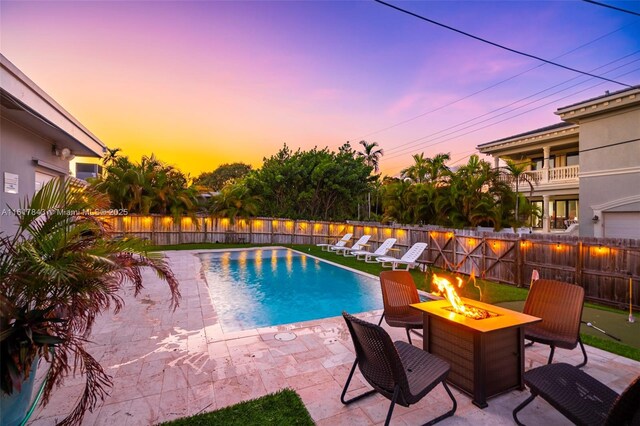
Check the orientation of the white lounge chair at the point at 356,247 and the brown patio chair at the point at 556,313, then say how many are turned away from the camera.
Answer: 0

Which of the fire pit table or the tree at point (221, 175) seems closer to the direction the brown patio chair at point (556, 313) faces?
the fire pit table

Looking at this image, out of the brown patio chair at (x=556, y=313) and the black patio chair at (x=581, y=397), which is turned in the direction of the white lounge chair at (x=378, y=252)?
the black patio chair at (x=581, y=397)

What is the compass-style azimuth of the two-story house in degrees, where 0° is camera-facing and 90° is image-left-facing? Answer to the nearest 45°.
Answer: approximately 45°

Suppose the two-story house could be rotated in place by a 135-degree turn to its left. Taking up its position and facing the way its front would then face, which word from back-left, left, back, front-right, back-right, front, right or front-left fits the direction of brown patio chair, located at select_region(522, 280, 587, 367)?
right

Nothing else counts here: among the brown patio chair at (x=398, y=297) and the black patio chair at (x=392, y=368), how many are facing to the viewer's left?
0

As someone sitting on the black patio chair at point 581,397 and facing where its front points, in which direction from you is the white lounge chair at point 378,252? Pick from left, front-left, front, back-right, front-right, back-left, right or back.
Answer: front

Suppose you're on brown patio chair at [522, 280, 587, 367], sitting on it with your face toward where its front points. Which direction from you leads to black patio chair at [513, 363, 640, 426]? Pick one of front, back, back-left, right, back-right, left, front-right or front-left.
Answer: front-left

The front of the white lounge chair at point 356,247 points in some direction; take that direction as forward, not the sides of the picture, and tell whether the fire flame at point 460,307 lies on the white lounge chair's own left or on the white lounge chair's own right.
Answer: on the white lounge chair's own left

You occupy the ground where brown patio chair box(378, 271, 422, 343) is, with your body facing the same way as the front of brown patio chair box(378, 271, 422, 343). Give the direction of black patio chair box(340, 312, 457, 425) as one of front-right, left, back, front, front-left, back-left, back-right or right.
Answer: front-right

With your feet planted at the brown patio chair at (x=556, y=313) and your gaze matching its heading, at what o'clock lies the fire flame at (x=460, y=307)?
The fire flame is roughly at 12 o'clock from the brown patio chair.

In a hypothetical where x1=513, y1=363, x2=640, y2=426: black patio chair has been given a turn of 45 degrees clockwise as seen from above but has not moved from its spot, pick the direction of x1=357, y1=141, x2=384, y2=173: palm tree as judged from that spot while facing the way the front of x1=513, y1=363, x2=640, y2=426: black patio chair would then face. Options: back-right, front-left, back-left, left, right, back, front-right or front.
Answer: front-left

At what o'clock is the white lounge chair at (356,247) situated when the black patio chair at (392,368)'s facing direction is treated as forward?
The white lounge chair is roughly at 10 o'clock from the black patio chair.

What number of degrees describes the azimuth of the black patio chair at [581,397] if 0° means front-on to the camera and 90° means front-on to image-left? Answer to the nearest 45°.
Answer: approximately 135°

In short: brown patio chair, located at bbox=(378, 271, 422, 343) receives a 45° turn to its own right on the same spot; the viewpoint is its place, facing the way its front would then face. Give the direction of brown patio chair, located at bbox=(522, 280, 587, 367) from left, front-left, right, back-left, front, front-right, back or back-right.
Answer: left

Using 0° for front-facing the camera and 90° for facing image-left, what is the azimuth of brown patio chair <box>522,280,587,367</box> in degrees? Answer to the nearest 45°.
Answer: approximately 45°

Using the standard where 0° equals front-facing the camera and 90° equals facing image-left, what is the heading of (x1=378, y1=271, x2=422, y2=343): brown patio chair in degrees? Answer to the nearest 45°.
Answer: approximately 315°

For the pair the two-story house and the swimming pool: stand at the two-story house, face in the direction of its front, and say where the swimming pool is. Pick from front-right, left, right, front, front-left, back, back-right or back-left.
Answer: front

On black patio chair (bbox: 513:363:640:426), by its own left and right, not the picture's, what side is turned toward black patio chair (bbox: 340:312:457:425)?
left

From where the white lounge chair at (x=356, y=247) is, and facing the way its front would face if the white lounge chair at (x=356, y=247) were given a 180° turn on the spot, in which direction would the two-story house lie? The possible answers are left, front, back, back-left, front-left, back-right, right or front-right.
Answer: front-right
